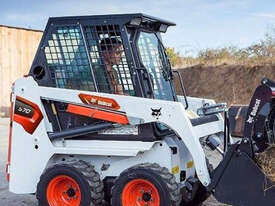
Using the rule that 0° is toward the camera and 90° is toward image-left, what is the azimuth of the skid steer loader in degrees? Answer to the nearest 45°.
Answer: approximately 315°

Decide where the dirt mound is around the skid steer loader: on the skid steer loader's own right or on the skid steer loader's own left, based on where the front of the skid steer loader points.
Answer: on the skid steer loader's own left
